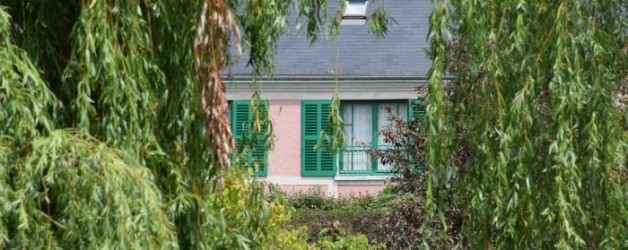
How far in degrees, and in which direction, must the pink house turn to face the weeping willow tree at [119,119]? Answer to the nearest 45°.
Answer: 0° — it already faces it

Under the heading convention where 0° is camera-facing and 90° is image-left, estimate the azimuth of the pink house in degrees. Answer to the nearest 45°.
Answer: approximately 0°

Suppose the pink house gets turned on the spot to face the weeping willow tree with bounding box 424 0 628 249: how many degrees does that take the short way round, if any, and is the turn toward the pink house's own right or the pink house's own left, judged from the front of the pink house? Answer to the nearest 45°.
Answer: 0° — it already faces it
